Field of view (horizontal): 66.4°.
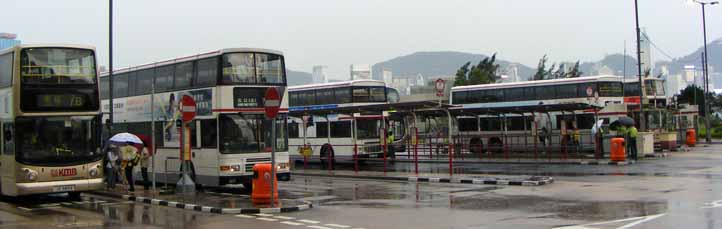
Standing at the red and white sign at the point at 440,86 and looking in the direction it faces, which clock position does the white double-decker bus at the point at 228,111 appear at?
The white double-decker bus is roughly at 2 o'clock from the red and white sign.

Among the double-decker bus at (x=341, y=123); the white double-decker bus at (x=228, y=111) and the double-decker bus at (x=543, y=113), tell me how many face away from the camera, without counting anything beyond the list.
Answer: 0

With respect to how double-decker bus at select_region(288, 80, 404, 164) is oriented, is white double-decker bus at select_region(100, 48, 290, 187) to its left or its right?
on its right

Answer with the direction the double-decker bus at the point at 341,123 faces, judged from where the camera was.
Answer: facing the viewer and to the right of the viewer

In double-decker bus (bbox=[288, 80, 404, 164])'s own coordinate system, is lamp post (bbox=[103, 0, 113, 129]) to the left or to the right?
on its right

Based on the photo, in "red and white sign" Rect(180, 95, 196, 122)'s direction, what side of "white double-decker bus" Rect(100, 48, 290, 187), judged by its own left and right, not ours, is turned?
right

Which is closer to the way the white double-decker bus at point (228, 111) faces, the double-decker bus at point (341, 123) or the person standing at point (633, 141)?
the person standing

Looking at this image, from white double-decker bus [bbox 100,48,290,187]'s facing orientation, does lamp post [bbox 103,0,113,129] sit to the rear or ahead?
to the rear

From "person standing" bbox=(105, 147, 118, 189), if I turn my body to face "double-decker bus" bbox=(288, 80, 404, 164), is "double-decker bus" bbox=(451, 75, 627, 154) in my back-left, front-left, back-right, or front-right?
front-right

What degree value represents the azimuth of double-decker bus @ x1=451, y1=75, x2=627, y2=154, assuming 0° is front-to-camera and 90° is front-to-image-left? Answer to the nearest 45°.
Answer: approximately 315°

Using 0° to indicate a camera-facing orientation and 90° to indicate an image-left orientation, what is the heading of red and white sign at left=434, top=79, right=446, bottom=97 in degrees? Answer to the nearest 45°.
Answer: approximately 0°

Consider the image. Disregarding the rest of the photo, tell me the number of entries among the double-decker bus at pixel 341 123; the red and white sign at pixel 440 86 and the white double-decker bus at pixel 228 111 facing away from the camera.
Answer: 0

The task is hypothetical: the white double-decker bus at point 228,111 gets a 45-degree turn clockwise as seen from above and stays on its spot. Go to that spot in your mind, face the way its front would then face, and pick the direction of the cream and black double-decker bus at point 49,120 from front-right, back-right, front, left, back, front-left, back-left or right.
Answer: right

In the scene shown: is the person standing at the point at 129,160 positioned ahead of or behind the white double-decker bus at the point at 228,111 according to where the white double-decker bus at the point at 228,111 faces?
behind
